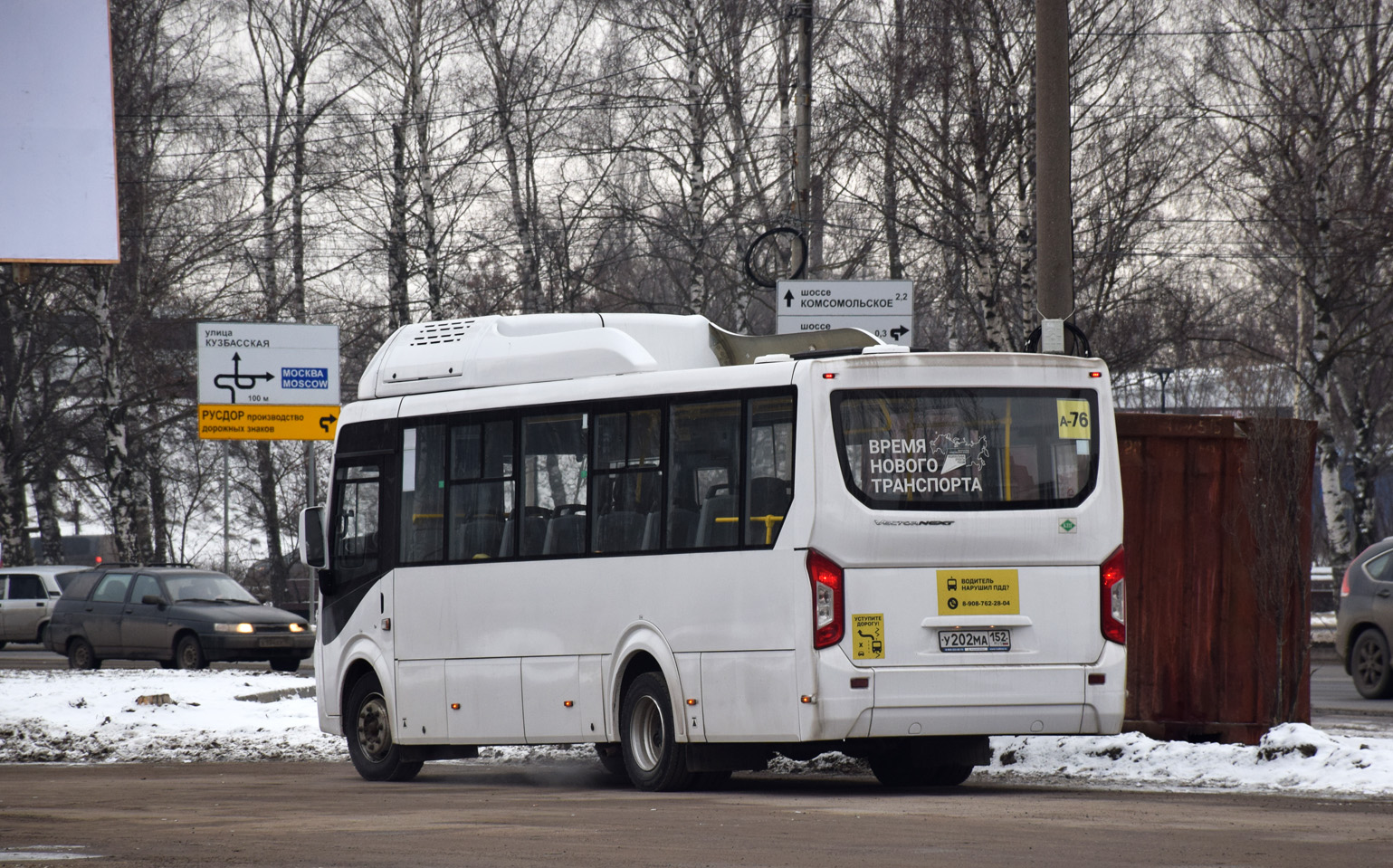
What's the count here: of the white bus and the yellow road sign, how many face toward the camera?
1

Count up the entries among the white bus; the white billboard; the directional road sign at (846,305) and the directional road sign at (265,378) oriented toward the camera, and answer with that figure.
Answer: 3

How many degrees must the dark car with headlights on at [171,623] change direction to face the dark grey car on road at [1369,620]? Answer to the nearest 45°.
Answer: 0° — it already faces it

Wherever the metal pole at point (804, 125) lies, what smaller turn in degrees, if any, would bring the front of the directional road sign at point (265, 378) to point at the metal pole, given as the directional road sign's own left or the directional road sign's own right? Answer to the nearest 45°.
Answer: approximately 45° to the directional road sign's own left

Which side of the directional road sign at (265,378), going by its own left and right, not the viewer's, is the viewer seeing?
front

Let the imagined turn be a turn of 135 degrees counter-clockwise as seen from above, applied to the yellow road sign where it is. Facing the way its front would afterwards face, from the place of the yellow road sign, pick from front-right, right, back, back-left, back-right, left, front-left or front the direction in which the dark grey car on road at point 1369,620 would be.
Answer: right

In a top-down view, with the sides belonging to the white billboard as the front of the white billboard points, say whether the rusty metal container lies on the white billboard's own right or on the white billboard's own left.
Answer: on the white billboard's own left

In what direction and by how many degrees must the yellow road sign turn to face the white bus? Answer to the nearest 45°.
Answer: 0° — it already faces it

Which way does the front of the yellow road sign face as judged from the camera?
facing the viewer

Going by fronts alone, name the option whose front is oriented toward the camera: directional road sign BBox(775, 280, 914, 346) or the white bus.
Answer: the directional road sign

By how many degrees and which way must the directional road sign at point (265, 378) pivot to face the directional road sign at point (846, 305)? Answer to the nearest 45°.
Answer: approximately 45° to its left

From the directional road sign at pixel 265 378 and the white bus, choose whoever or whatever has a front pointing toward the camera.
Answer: the directional road sign

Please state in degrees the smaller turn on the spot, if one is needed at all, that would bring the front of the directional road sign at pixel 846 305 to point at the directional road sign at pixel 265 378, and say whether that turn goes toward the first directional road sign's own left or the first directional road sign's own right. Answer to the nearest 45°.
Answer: approximately 135° to the first directional road sign's own right

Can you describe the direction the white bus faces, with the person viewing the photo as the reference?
facing away from the viewer and to the left of the viewer

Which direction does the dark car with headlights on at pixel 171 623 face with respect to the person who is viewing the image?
facing the viewer and to the right of the viewer
